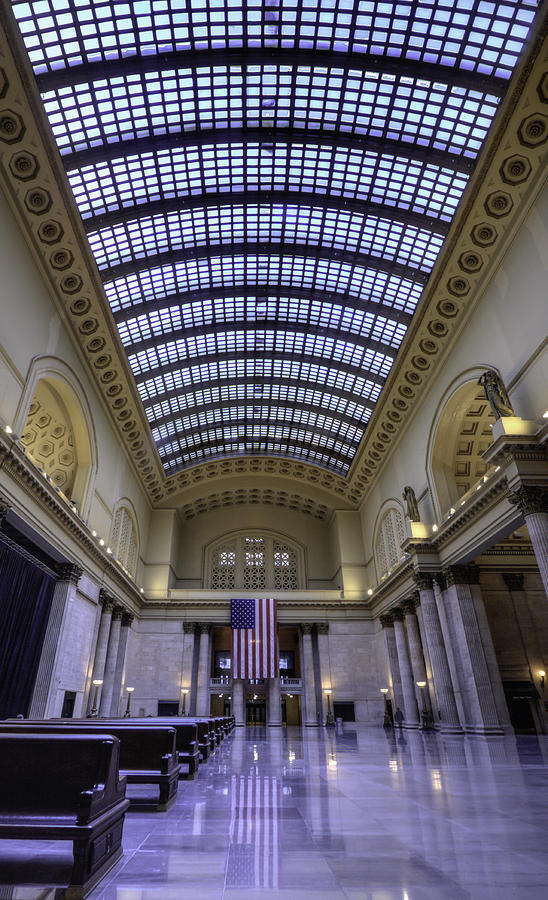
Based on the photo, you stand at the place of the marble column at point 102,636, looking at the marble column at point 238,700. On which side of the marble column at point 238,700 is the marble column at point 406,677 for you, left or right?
right

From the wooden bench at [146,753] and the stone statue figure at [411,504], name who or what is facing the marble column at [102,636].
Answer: the stone statue figure

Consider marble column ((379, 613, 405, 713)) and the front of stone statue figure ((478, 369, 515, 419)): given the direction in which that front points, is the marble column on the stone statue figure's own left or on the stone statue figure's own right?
on the stone statue figure's own right

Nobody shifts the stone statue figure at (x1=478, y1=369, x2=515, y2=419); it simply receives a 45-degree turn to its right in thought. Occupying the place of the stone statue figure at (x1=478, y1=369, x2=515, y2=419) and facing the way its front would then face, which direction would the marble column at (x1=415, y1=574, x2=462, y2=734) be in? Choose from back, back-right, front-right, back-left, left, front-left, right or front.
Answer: front-right

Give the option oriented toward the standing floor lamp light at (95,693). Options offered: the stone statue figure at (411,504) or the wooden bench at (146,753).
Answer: the stone statue figure

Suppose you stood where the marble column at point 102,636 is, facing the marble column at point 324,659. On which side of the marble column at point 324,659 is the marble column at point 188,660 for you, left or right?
left

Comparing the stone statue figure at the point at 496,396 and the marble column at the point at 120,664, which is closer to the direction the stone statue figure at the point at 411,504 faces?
the marble column

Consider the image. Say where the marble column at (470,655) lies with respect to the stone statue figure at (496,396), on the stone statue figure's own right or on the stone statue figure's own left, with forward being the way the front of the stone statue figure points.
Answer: on the stone statue figure's own right

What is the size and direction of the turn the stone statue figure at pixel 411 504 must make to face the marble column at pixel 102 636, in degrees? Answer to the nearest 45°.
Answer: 0° — it already faces it

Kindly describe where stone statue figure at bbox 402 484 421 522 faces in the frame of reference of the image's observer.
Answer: facing to the left of the viewer

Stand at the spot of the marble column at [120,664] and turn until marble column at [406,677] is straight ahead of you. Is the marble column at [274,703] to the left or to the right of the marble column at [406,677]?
left

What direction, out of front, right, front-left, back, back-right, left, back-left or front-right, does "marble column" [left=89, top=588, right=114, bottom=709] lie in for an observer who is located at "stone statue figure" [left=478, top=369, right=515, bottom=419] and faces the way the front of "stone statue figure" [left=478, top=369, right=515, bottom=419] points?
front-right

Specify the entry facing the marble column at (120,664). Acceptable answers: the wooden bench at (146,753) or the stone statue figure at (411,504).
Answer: the stone statue figure
